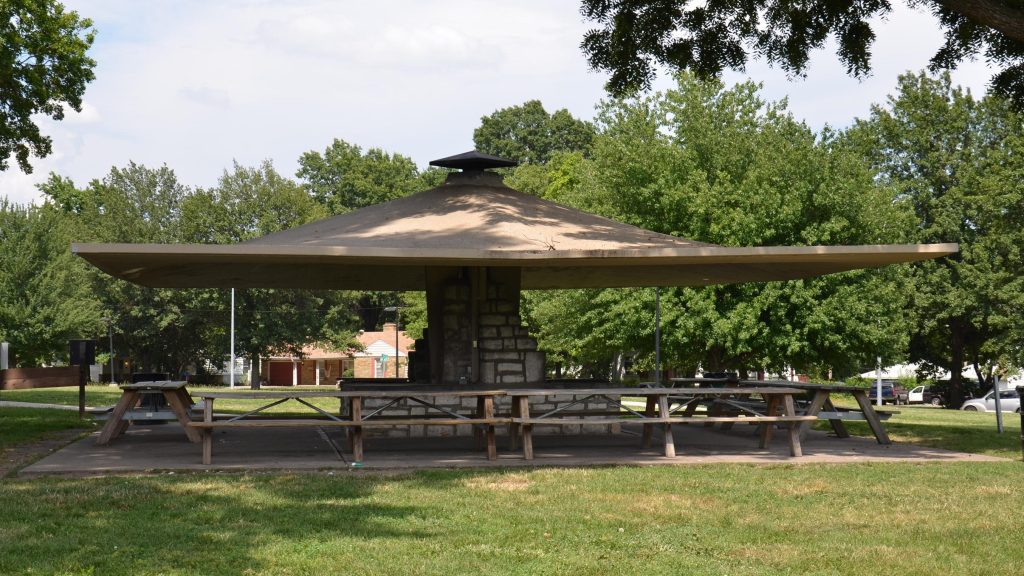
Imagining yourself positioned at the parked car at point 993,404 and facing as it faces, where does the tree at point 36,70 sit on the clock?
The tree is roughly at 10 o'clock from the parked car.

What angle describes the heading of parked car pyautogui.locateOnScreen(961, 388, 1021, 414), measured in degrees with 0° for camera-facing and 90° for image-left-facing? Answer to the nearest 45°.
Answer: approximately 90°

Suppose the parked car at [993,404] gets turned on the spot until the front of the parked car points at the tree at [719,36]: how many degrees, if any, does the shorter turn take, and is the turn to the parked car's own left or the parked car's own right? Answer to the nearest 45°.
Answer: approximately 90° to the parked car's own left

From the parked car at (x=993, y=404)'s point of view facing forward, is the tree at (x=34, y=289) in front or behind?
in front

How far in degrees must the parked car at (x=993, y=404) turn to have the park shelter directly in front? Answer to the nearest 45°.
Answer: approximately 90° to its left

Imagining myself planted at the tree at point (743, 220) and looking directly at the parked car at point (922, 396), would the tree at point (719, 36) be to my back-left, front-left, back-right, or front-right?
back-right

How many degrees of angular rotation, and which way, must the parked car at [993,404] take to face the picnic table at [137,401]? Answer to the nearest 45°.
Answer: approximately 90° to its left

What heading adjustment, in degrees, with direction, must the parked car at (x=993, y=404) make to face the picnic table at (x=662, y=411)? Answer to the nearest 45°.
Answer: approximately 90° to its left
